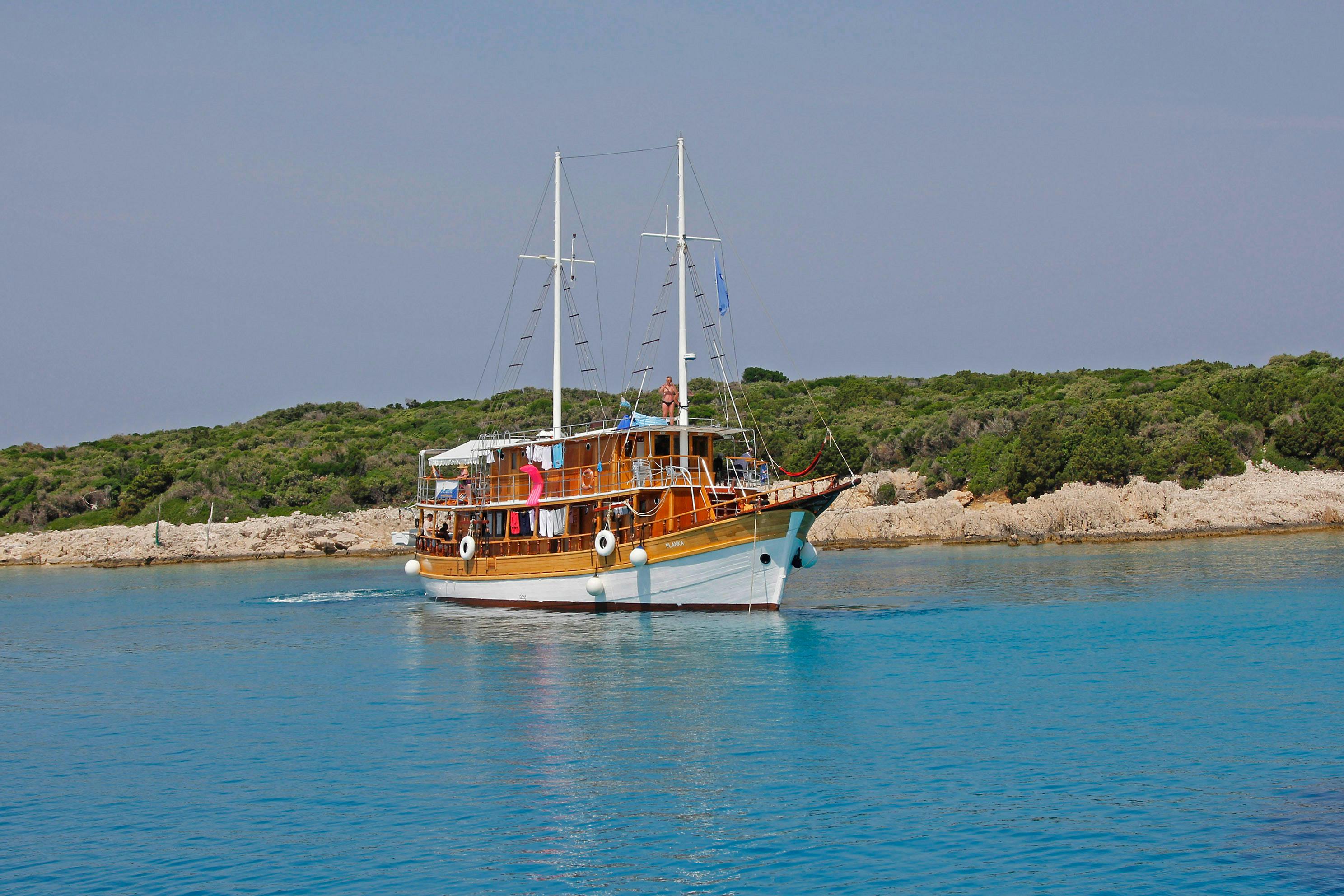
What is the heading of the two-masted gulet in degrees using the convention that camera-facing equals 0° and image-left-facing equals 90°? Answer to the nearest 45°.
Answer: approximately 315°
